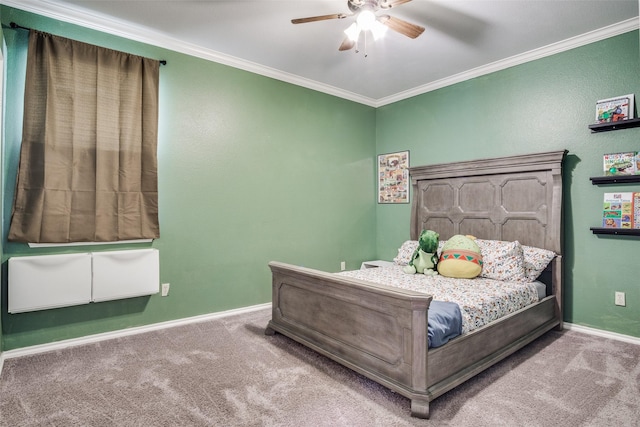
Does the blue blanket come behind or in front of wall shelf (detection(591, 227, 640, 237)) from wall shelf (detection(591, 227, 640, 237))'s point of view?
in front

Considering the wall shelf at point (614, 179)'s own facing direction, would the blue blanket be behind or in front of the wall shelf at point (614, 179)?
in front
